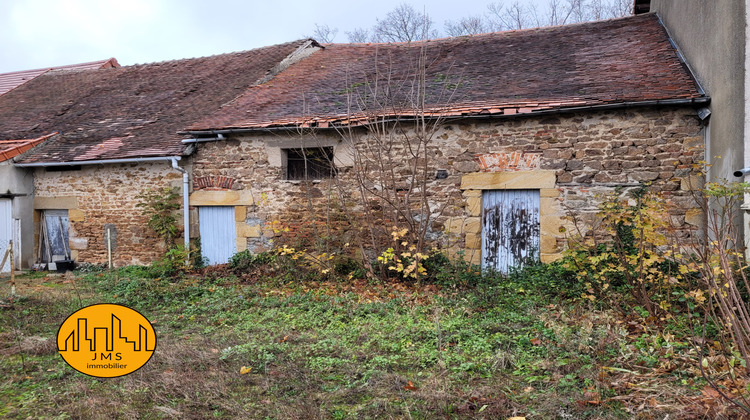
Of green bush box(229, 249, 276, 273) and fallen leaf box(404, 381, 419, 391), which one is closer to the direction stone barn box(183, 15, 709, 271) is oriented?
the fallen leaf

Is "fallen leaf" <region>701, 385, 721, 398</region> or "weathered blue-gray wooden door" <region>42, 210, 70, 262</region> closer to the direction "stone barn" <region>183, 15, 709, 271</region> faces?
the fallen leaf

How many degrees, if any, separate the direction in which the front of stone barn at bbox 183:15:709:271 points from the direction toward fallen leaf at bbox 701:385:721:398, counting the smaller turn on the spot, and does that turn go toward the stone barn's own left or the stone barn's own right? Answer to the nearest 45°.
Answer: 0° — it already faces it

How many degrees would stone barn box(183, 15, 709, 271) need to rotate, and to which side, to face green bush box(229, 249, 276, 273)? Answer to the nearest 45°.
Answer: approximately 90° to its right

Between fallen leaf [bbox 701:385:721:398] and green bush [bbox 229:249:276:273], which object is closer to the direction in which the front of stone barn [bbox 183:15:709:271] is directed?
the fallen leaf

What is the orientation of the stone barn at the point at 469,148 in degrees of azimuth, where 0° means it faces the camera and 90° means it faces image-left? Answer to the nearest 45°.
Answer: approximately 0°

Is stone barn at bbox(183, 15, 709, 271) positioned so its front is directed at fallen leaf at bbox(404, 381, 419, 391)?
yes

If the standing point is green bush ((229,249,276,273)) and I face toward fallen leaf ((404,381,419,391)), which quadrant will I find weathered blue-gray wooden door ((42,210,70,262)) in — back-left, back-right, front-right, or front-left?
back-right

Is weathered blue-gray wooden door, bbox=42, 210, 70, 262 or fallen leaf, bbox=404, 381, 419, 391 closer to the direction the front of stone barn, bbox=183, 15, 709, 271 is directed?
the fallen leaf

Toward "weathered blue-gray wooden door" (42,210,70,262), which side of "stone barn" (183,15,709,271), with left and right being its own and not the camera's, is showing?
right
